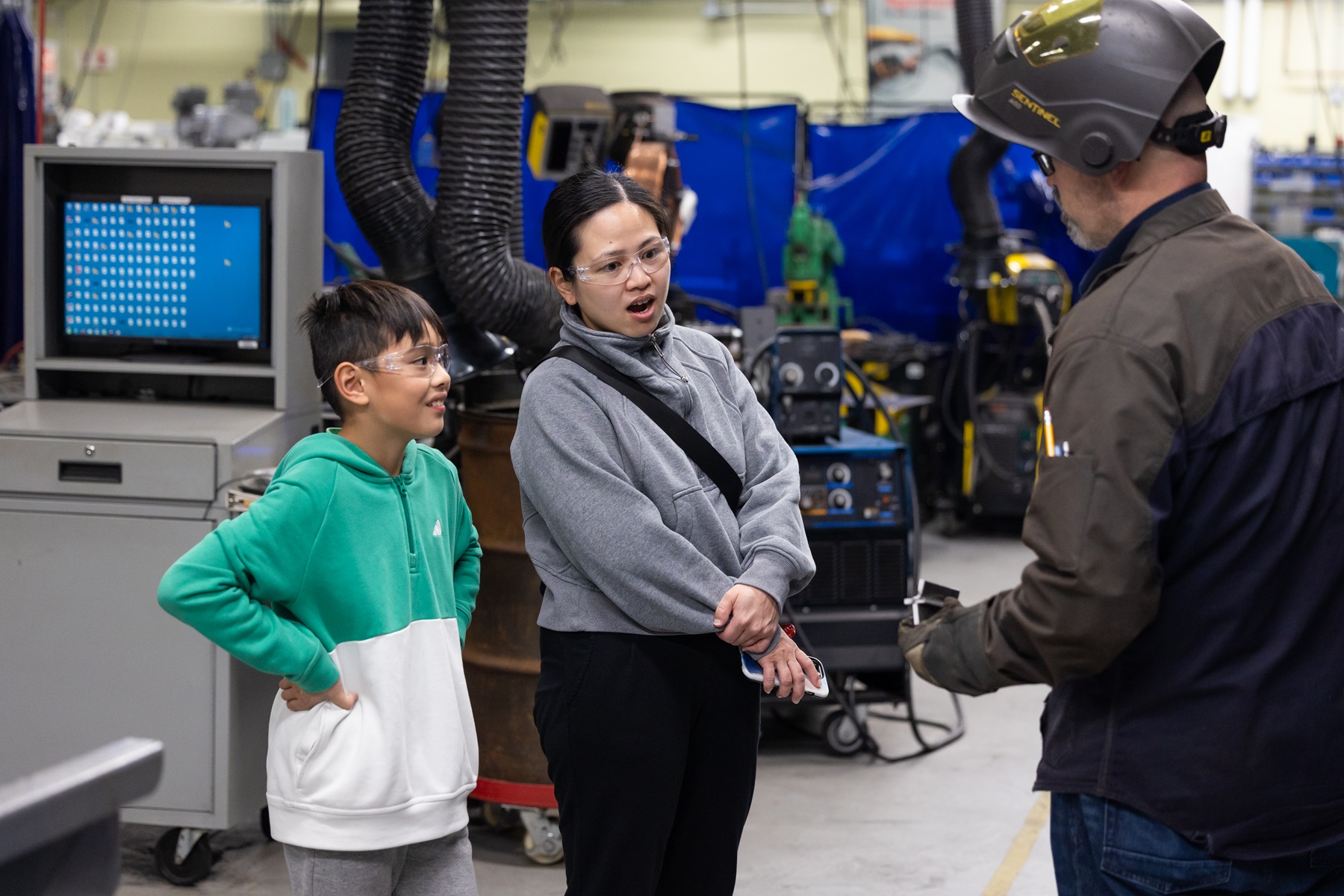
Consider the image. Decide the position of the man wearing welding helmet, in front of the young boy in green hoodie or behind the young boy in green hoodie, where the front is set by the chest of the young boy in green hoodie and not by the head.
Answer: in front

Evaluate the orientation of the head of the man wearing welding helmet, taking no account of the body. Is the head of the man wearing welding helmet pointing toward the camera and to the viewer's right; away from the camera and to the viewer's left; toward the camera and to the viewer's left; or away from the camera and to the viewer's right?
away from the camera and to the viewer's left

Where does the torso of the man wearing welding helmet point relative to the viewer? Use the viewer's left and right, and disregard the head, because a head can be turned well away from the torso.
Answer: facing away from the viewer and to the left of the viewer

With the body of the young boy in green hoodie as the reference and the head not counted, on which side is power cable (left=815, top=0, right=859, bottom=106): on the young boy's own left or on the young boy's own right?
on the young boy's own left

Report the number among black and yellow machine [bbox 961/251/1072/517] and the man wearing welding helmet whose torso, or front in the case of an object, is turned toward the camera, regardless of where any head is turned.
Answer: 1

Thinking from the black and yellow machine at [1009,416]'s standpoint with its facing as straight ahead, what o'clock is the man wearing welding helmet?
The man wearing welding helmet is roughly at 12 o'clock from the black and yellow machine.

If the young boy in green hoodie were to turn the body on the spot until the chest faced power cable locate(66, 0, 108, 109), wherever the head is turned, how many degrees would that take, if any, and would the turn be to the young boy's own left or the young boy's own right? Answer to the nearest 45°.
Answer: approximately 135° to the young boy's own left

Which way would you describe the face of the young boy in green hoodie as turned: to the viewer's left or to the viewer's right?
to the viewer's right
